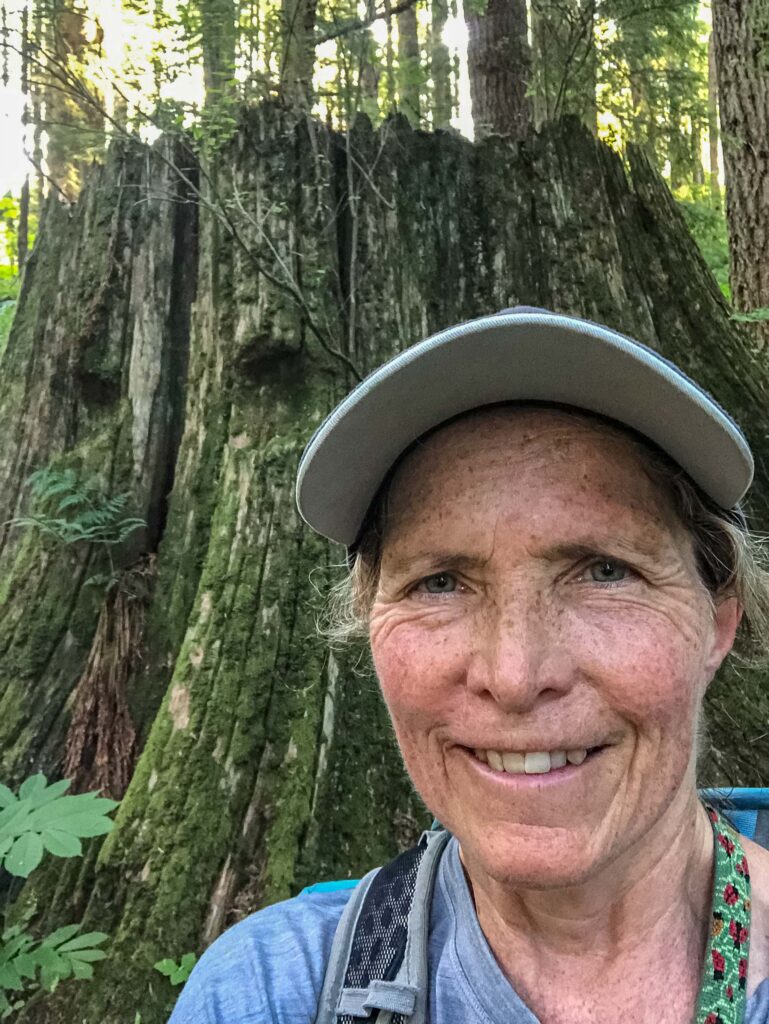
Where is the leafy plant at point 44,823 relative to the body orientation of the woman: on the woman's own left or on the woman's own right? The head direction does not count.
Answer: on the woman's own right

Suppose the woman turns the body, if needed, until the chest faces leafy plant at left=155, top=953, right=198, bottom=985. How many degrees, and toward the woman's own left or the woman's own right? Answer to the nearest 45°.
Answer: approximately 135° to the woman's own right

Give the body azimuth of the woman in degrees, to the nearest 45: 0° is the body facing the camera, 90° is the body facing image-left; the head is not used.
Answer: approximately 0°

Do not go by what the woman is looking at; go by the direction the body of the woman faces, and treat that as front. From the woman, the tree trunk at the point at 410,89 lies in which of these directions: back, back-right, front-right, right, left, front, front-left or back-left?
back

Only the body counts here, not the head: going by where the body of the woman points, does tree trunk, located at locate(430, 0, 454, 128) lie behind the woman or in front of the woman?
behind
